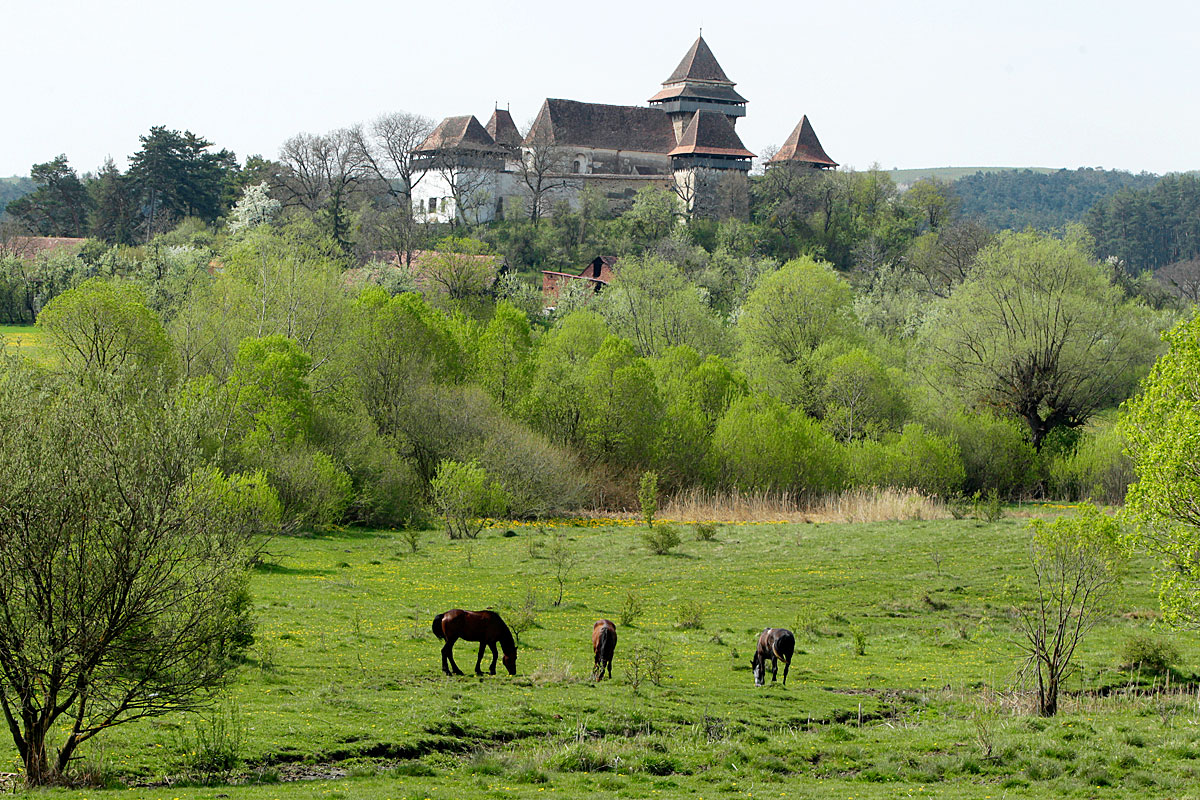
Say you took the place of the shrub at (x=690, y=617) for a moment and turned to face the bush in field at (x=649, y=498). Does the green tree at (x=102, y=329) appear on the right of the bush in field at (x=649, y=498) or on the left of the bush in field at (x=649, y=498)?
left

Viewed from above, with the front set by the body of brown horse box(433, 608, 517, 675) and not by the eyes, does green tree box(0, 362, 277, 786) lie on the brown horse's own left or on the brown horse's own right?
on the brown horse's own right

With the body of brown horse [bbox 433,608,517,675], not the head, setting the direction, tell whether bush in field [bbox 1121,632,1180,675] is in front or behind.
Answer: in front

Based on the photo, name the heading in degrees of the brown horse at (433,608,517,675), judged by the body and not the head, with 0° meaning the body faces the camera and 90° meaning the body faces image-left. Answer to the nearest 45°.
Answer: approximately 270°

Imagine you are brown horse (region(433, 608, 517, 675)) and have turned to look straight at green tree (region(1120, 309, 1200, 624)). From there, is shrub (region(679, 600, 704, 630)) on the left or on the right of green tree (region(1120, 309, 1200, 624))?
left

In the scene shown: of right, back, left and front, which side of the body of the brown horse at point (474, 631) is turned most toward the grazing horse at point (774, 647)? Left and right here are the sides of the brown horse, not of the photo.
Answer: front

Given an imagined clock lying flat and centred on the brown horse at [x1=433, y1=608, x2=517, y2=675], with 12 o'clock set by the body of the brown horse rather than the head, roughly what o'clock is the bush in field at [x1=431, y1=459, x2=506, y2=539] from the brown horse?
The bush in field is roughly at 9 o'clock from the brown horse.

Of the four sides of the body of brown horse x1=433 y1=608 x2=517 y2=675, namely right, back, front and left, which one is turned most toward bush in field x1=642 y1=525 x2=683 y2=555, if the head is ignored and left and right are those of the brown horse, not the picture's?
left

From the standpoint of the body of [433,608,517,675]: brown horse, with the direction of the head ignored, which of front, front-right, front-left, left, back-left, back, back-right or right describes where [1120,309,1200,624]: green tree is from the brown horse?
front

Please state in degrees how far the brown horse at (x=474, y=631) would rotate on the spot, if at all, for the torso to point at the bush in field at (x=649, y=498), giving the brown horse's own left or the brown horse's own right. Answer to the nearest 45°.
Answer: approximately 90° to the brown horse's own left

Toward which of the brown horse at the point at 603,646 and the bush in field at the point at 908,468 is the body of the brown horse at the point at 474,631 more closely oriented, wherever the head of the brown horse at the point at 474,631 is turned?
the brown horse

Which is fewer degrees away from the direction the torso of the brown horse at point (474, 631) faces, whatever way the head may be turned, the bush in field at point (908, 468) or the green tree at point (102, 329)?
the bush in field

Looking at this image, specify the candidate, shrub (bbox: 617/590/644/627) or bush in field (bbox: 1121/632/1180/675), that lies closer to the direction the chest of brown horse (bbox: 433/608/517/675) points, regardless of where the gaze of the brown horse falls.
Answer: the bush in field

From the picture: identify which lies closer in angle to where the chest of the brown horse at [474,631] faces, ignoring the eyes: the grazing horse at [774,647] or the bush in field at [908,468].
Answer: the grazing horse

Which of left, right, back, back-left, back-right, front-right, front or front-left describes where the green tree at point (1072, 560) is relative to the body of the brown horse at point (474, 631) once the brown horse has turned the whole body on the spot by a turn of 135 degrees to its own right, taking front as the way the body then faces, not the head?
back-left
